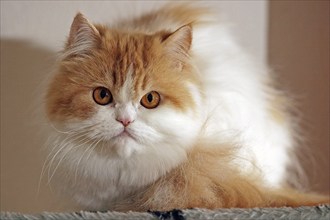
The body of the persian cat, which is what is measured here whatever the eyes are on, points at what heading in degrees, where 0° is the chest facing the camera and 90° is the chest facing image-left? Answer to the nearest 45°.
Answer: approximately 45°
